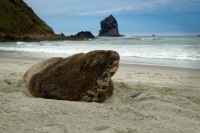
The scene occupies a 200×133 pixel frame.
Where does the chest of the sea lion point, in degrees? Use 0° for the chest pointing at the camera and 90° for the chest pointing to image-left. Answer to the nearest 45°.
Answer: approximately 270°
